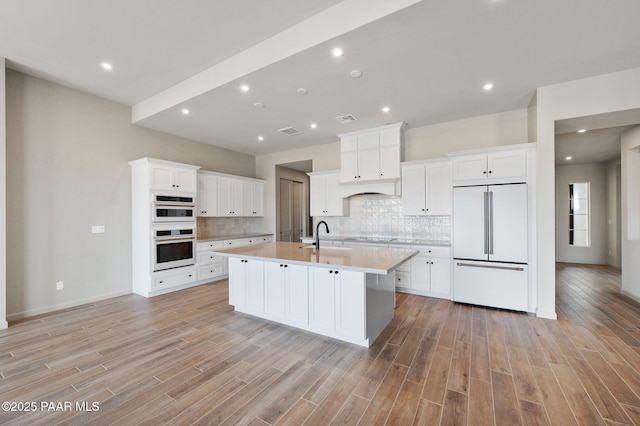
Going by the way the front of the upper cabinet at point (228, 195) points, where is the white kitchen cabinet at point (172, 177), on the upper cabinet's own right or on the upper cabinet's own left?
on the upper cabinet's own right

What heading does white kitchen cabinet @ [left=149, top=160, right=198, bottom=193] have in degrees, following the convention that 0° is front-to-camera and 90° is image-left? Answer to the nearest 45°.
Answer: approximately 315°

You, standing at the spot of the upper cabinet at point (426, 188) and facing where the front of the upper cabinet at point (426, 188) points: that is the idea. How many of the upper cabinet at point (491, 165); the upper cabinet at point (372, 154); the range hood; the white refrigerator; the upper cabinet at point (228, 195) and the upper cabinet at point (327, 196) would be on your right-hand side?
4

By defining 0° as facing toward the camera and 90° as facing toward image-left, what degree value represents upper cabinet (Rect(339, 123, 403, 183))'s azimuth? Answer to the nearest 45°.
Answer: approximately 45°

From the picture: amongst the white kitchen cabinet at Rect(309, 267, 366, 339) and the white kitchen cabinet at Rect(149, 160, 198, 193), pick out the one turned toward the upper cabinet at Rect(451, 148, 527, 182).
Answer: the white kitchen cabinet at Rect(149, 160, 198, 193)

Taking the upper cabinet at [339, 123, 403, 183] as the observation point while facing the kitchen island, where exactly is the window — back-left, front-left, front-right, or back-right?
back-left

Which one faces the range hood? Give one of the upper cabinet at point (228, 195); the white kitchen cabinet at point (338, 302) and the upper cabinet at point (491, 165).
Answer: the upper cabinet at point (228, 195)

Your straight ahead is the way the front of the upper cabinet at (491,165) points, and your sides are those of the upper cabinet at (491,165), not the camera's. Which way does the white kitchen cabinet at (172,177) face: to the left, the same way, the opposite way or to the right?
to the left

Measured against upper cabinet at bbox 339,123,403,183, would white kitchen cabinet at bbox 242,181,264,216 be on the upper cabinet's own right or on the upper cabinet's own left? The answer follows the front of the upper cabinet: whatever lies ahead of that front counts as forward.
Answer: on the upper cabinet's own right

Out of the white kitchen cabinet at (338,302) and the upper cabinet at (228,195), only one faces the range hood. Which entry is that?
the upper cabinet

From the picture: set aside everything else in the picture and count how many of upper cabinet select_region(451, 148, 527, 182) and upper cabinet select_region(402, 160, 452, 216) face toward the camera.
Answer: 2

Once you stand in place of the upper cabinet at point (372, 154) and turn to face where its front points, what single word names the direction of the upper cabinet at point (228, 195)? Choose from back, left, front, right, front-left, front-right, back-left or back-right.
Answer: front-right

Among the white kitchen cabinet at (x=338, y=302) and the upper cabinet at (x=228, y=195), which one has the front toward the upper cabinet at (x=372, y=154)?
the upper cabinet at (x=228, y=195)

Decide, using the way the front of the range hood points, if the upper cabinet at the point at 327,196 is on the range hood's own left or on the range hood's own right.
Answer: on the range hood's own right
